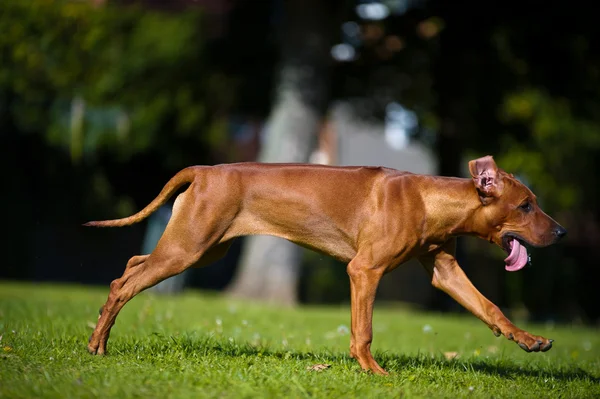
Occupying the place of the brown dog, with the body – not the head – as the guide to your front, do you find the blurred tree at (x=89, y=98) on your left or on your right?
on your left

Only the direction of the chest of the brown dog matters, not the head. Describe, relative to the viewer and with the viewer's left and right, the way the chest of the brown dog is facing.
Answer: facing to the right of the viewer
